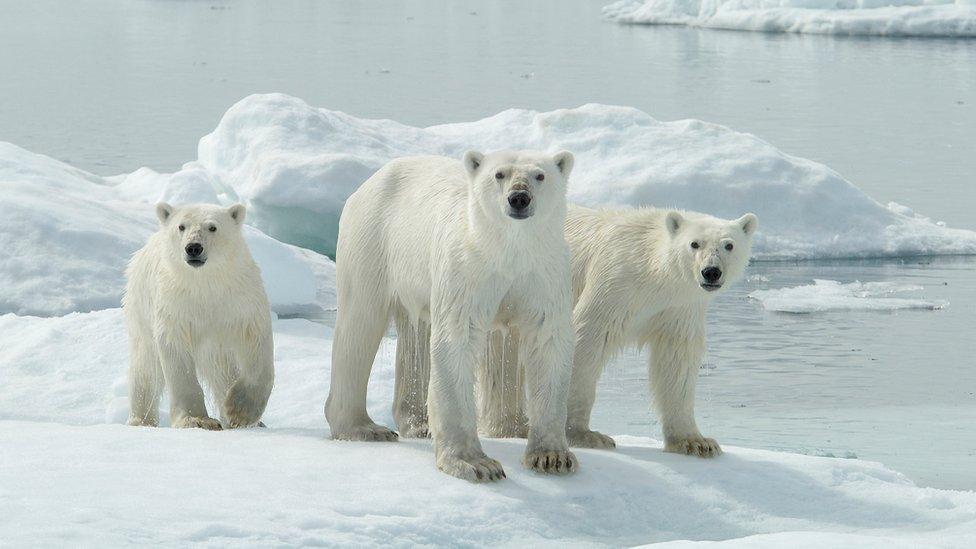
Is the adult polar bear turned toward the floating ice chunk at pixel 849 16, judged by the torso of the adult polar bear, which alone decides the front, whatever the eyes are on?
no

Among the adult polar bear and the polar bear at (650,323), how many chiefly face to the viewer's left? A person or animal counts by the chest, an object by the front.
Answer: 0

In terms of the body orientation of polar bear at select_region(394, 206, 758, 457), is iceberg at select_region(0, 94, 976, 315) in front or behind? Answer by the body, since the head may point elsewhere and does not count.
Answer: behind

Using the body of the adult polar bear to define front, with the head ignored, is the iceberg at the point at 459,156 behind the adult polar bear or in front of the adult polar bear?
behind

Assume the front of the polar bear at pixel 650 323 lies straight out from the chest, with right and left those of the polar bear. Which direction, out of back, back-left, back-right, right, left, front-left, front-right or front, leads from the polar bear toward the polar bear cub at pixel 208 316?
back-right

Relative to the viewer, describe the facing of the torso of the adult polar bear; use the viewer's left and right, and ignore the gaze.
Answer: facing the viewer and to the right of the viewer

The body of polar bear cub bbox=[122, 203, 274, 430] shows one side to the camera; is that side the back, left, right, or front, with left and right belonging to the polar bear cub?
front

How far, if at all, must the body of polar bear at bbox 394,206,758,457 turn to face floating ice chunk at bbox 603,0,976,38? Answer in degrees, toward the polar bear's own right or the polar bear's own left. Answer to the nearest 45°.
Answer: approximately 135° to the polar bear's own left

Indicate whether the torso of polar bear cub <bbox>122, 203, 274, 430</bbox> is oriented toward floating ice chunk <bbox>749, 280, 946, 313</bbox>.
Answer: no

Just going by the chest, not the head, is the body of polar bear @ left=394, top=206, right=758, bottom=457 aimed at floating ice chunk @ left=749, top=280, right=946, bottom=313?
no

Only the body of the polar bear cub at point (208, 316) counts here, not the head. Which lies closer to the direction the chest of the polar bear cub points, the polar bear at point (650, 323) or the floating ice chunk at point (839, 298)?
the polar bear
